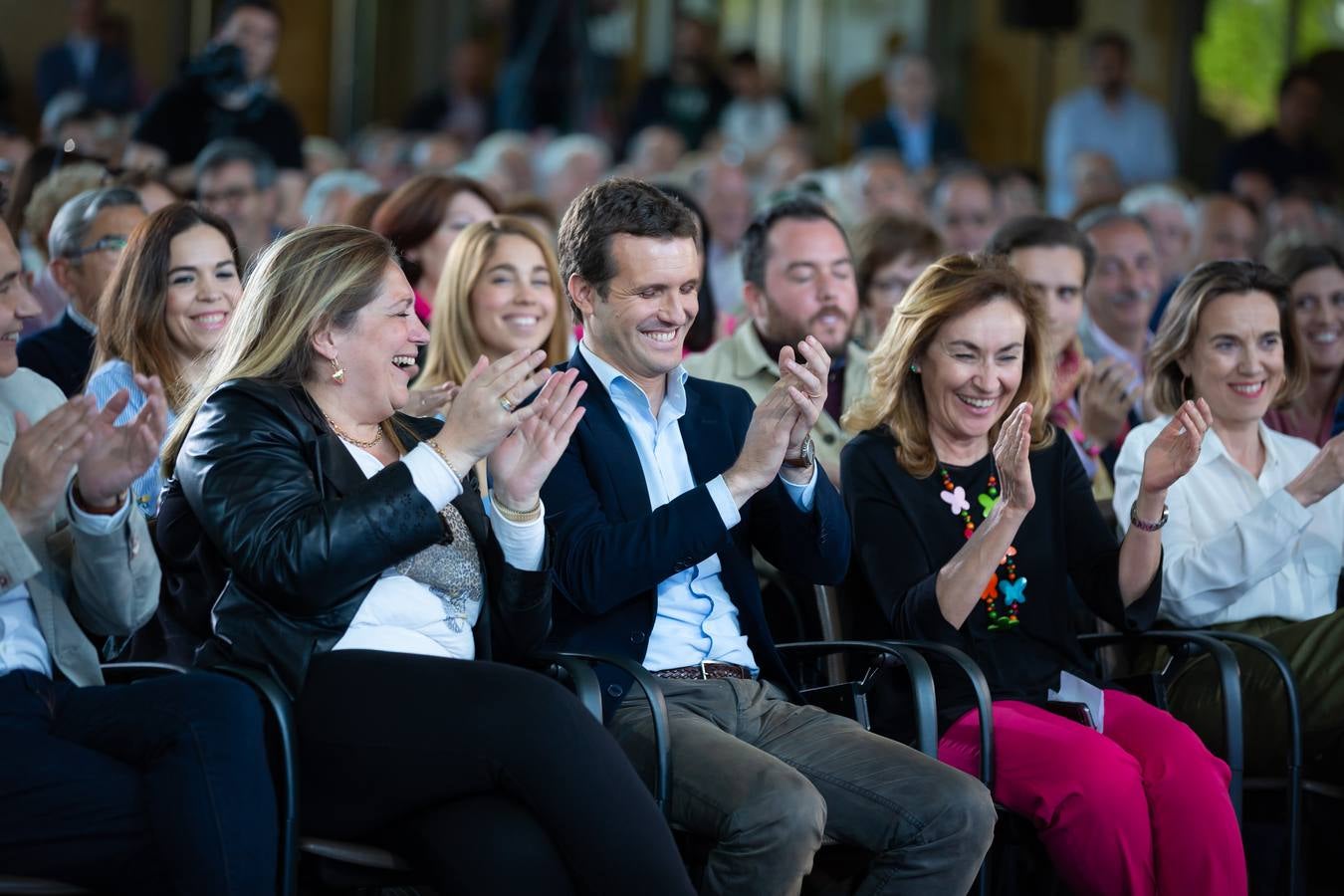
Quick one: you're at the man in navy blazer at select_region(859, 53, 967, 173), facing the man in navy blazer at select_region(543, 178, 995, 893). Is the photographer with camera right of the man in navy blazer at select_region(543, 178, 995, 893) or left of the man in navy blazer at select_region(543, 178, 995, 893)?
right

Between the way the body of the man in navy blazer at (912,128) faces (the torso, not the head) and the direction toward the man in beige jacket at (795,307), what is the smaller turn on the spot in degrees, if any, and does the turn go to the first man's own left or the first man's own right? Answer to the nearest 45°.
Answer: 0° — they already face them

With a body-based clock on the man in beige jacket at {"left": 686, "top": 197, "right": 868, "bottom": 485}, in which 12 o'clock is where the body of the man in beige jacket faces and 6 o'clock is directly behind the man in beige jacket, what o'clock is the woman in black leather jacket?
The woman in black leather jacket is roughly at 2 o'clock from the man in beige jacket.

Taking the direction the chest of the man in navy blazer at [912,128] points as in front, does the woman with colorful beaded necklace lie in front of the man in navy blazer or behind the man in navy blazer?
in front

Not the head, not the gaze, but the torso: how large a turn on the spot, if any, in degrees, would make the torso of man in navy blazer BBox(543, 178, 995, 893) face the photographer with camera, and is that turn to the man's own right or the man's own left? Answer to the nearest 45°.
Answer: approximately 180°

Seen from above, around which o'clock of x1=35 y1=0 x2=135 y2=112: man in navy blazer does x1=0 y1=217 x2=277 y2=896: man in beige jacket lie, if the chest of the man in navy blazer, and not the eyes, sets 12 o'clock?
The man in beige jacket is roughly at 12 o'clock from the man in navy blazer.

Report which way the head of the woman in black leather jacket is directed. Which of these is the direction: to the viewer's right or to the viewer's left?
to the viewer's right

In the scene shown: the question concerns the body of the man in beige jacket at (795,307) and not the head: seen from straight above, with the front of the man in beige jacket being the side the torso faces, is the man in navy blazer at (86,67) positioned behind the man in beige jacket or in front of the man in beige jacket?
behind

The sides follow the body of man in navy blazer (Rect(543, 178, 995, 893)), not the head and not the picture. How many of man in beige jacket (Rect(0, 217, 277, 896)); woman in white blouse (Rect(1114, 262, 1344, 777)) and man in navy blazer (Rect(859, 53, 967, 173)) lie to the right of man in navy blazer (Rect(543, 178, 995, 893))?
1

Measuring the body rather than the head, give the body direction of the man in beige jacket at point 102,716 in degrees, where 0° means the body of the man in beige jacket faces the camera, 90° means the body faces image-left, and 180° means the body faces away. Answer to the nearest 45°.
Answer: approximately 315°

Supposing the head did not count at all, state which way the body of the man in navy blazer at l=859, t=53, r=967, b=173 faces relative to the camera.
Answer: toward the camera

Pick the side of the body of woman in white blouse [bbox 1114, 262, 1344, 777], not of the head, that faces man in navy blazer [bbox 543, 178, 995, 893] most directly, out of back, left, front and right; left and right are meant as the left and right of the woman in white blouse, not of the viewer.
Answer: right

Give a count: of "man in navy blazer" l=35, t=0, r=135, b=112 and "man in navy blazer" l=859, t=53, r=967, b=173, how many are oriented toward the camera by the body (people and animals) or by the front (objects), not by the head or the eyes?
2

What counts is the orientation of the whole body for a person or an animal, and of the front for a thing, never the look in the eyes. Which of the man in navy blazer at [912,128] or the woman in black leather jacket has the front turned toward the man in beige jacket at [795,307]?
the man in navy blazer

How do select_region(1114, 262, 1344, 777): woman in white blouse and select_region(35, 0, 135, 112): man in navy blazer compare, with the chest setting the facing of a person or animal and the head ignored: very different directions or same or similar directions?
same or similar directions

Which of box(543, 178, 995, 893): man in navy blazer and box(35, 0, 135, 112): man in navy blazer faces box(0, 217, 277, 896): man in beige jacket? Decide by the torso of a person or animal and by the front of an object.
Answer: box(35, 0, 135, 112): man in navy blazer
